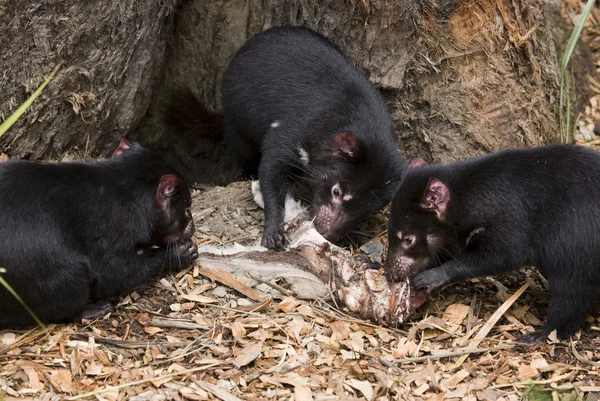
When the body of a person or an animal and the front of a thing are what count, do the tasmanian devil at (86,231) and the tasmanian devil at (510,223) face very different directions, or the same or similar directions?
very different directions

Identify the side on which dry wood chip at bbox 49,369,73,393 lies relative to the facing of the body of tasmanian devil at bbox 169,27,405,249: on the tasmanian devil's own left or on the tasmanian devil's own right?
on the tasmanian devil's own right

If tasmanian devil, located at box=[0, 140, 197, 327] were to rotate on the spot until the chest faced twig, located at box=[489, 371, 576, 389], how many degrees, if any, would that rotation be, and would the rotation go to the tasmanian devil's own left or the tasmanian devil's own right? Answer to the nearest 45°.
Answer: approximately 45° to the tasmanian devil's own right

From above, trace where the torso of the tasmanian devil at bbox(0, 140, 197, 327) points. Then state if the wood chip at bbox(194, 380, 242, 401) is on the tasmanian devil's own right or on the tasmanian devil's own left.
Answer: on the tasmanian devil's own right

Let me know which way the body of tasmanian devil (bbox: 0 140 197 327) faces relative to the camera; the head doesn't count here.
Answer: to the viewer's right

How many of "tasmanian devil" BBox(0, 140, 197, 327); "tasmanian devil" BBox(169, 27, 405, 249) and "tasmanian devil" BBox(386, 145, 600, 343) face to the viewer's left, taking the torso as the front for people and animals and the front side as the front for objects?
1

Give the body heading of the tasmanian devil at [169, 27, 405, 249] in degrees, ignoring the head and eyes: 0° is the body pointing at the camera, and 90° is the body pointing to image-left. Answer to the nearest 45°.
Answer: approximately 315°

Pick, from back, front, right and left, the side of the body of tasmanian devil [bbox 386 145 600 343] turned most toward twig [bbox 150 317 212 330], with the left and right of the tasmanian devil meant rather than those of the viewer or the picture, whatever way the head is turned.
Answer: front

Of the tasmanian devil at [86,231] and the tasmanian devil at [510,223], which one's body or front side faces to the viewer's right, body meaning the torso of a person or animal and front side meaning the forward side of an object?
the tasmanian devil at [86,231]

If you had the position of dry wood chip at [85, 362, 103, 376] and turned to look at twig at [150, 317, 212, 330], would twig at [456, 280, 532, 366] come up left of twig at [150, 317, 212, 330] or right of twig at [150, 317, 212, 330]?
right

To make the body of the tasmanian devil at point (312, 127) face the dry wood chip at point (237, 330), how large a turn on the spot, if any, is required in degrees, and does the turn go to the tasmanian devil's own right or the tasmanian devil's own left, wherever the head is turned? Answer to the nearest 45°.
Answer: approximately 45° to the tasmanian devil's own right

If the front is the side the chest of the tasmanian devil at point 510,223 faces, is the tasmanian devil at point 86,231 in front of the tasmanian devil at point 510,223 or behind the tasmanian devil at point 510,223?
in front

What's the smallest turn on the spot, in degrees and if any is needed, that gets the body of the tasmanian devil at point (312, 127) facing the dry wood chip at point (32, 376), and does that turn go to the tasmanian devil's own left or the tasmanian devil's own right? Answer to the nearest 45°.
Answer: approximately 90° to the tasmanian devil's own right

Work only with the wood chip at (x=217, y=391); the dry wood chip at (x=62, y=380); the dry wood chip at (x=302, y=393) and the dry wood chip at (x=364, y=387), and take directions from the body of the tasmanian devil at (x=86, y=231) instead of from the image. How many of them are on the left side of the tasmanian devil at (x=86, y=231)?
0

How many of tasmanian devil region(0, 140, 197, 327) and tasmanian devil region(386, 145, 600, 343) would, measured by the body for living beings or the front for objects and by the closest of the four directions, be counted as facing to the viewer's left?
1

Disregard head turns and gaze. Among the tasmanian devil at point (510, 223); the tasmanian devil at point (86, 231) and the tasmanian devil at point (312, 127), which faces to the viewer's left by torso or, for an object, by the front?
the tasmanian devil at point (510, 223)

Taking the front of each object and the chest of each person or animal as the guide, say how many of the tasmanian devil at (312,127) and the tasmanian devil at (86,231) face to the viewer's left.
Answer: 0

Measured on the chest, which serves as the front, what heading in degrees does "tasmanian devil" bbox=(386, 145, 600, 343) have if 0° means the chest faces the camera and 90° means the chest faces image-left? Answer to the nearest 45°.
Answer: approximately 90°

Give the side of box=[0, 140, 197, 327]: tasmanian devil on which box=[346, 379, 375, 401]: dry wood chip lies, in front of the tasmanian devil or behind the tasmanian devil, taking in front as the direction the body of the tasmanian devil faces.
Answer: in front

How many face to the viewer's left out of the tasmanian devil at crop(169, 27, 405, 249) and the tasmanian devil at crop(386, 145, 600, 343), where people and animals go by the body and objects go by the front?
1

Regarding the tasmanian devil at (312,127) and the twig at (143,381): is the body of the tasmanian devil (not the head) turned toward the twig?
no
